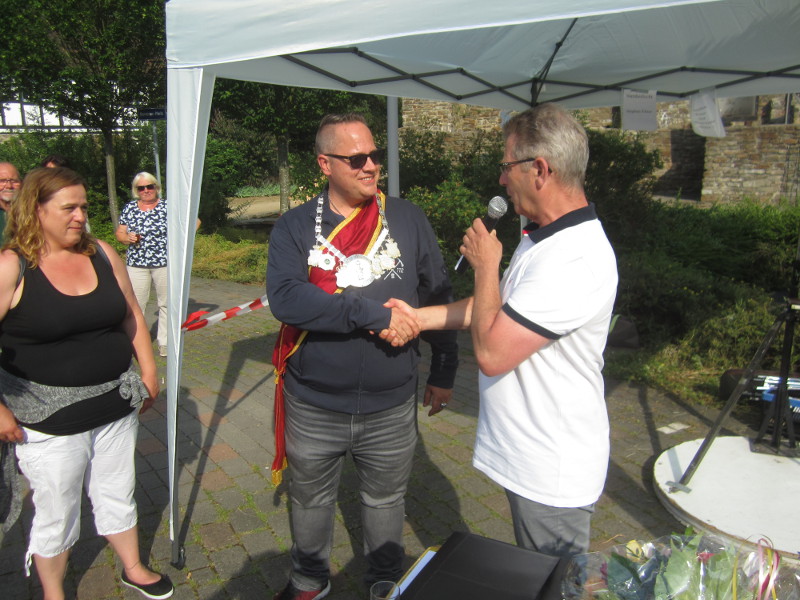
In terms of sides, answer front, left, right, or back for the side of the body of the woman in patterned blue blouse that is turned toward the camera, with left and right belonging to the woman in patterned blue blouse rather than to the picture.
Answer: front

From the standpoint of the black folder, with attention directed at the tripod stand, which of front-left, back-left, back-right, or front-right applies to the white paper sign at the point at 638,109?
front-left

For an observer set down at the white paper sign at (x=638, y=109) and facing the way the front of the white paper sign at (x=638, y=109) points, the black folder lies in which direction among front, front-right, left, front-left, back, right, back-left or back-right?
front

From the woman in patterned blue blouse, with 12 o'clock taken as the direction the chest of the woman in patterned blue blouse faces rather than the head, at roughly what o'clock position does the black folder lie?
The black folder is roughly at 12 o'clock from the woman in patterned blue blouse.

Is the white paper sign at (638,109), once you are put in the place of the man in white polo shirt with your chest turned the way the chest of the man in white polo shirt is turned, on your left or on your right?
on your right

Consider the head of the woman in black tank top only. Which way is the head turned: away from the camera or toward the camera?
toward the camera

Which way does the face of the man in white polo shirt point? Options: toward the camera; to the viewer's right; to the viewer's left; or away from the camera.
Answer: to the viewer's left

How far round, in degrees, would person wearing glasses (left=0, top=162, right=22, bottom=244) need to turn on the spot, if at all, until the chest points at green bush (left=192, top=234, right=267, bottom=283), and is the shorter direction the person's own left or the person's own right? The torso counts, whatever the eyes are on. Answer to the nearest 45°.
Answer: approximately 90° to the person's own left

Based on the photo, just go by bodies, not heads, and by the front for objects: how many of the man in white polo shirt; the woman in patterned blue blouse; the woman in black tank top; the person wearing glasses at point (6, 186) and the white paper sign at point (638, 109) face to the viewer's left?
1

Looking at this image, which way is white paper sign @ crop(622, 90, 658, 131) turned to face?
toward the camera

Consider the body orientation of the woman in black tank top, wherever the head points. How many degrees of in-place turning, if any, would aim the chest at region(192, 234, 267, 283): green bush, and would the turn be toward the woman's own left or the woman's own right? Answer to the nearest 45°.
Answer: approximately 135° to the woman's own left

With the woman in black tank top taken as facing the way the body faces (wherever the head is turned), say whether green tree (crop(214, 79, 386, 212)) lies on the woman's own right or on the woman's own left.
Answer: on the woman's own left

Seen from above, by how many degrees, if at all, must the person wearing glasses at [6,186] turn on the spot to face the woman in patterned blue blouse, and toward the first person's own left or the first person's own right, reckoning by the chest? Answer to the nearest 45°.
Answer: approximately 90° to the first person's own left

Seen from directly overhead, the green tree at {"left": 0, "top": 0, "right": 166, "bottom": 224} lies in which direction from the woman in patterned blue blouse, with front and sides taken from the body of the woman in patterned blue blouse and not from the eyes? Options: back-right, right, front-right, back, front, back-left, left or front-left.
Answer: back

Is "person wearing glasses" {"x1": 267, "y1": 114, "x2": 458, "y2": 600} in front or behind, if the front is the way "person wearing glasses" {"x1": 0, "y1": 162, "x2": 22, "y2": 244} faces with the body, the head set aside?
in front

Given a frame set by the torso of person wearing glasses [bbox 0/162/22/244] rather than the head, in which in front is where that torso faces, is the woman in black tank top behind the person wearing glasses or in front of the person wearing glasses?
in front

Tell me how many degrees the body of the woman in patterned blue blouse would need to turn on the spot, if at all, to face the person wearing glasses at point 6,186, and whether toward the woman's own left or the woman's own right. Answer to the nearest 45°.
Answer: approximately 45° to the woman's own right

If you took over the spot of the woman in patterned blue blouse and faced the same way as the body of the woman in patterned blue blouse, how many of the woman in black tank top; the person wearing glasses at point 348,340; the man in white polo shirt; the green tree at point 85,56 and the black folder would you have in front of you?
4
